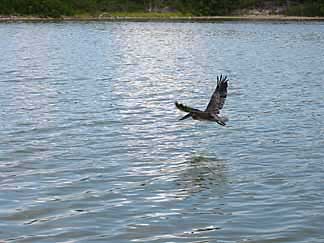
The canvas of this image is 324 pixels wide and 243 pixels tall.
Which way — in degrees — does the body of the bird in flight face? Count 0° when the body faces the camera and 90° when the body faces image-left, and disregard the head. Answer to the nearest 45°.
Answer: approximately 90°
